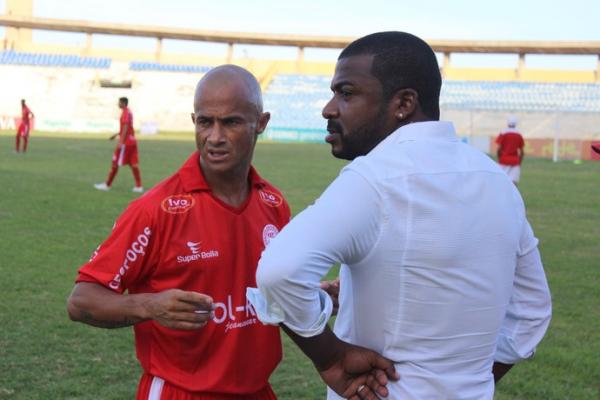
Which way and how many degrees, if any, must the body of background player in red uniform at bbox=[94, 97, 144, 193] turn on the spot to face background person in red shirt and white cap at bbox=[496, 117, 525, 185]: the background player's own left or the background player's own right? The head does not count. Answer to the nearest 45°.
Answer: approximately 180°

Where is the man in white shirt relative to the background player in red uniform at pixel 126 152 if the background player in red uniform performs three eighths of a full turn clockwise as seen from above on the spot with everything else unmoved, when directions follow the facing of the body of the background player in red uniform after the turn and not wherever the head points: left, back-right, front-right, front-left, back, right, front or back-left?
back-right

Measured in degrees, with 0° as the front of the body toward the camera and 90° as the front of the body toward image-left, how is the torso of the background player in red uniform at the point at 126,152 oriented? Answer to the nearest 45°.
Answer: approximately 90°

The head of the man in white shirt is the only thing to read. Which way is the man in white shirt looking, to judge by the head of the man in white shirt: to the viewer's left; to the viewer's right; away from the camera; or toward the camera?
to the viewer's left
